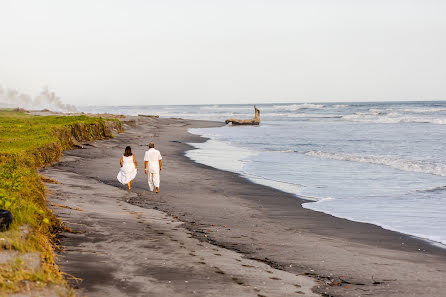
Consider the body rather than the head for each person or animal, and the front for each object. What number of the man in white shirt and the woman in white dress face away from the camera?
2

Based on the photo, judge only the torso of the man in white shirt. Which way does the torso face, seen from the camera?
away from the camera

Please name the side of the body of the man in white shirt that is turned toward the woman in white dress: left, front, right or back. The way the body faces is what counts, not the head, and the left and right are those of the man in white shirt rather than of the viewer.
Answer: left

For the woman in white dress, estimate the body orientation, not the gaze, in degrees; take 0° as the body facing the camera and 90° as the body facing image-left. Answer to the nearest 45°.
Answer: approximately 180°

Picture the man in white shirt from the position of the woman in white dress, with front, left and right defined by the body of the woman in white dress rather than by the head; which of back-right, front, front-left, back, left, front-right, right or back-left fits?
right
